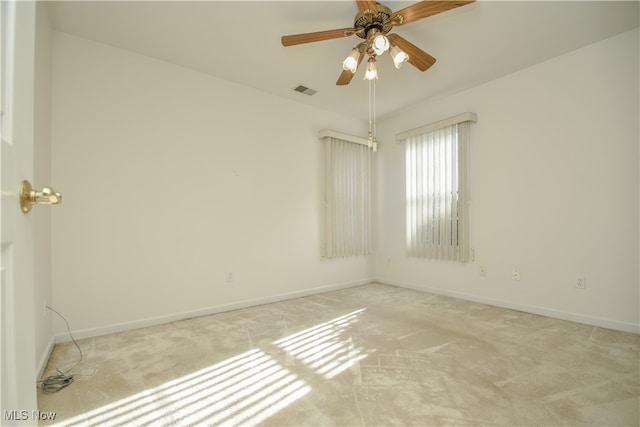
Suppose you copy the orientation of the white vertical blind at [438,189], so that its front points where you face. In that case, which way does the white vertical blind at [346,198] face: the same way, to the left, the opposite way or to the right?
to the left

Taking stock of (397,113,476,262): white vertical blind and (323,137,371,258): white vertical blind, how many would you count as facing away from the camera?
0

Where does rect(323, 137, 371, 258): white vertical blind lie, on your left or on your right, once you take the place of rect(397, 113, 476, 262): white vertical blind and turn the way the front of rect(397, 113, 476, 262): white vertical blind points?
on your right

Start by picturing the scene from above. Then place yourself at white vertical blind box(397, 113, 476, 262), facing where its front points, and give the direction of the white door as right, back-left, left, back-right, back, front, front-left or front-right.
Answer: front-left

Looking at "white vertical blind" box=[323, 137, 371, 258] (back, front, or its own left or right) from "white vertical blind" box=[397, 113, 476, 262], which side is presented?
front

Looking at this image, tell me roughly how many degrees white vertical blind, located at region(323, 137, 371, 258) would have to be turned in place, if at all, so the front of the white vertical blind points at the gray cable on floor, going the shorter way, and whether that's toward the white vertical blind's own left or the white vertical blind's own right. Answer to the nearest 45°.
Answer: approximately 90° to the white vertical blind's own right

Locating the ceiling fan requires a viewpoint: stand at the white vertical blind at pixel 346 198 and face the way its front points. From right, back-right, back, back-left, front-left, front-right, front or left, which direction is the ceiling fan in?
front-right

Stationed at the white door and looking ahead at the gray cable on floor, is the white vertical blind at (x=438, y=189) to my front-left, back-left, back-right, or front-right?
front-right

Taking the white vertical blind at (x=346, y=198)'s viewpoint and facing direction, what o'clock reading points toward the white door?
The white door is roughly at 2 o'clock from the white vertical blind.

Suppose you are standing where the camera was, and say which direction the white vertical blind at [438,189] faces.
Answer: facing the viewer and to the left of the viewer

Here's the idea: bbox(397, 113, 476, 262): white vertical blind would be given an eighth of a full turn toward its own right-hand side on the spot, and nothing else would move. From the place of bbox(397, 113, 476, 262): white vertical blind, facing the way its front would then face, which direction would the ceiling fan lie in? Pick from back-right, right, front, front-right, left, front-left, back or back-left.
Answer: left

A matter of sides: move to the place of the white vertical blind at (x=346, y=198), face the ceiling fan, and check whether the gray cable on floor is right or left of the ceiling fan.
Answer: right
